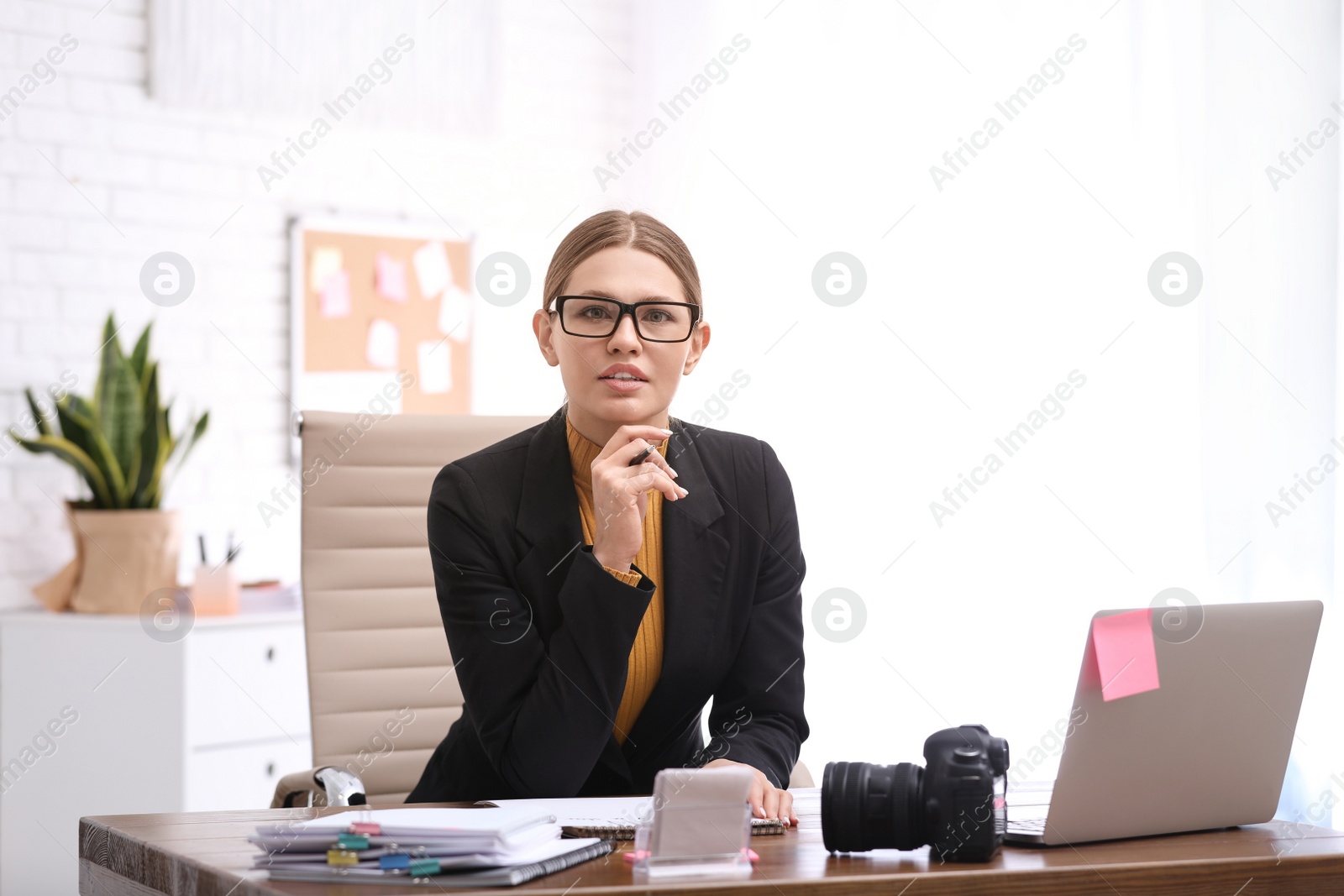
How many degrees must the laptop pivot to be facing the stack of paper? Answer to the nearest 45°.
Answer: approximately 90° to its left

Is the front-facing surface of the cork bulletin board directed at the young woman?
yes

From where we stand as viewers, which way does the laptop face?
facing away from the viewer and to the left of the viewer

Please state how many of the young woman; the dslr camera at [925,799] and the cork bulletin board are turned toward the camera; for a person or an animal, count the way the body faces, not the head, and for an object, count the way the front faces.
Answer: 2

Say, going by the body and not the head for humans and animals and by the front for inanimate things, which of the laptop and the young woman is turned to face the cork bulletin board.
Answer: the laptop

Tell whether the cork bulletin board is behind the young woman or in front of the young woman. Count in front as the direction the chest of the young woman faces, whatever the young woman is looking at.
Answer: behind

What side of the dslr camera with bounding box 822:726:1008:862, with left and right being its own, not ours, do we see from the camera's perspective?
left

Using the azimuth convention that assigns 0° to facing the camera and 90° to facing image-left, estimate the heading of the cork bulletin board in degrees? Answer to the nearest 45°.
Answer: approximately 0°

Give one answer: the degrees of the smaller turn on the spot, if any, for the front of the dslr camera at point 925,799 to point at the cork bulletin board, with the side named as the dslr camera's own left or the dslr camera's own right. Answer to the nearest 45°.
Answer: approximately 45° to the dslr camera's own right

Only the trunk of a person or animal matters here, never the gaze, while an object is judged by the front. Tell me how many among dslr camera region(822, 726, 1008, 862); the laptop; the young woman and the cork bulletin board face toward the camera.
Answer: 2

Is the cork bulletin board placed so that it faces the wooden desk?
yes
